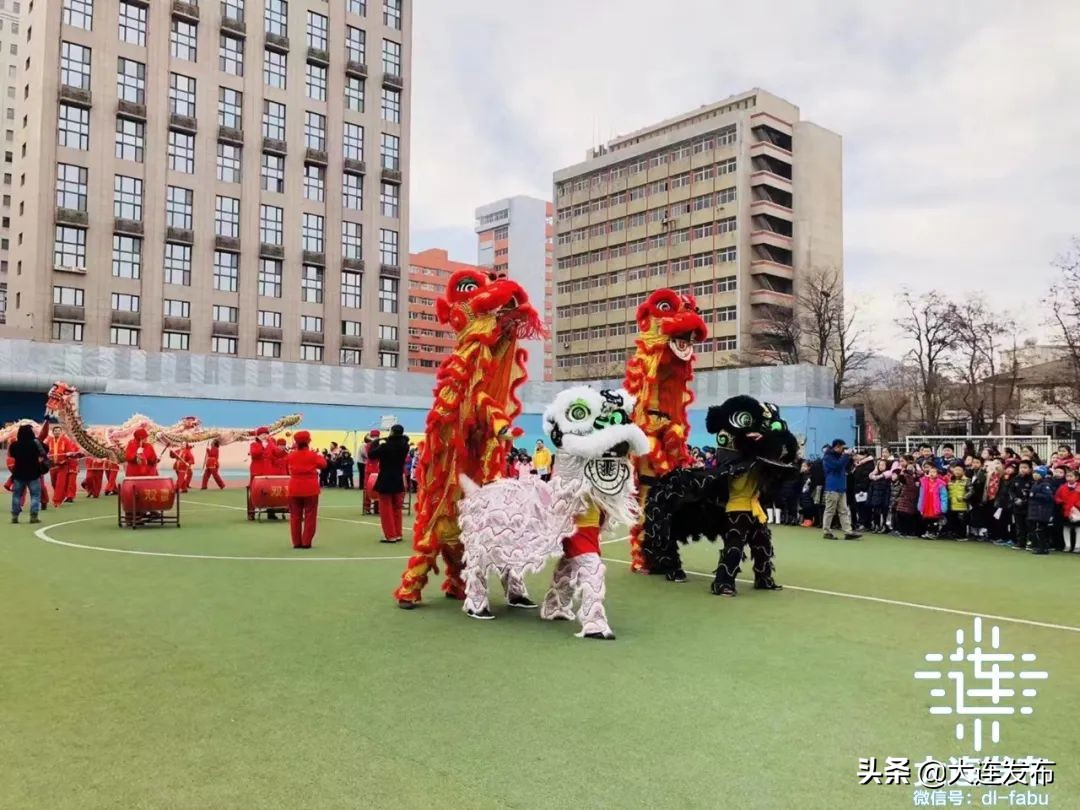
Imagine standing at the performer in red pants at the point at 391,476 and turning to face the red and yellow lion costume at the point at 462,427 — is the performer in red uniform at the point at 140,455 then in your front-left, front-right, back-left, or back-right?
back-right

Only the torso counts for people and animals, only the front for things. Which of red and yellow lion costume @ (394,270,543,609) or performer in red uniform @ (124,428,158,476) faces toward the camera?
the performer in red uniform

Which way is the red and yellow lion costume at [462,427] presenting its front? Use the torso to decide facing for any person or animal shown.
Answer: to the viewer's right

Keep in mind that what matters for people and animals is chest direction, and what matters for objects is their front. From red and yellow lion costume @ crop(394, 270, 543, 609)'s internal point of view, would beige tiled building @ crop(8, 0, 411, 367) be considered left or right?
on its left

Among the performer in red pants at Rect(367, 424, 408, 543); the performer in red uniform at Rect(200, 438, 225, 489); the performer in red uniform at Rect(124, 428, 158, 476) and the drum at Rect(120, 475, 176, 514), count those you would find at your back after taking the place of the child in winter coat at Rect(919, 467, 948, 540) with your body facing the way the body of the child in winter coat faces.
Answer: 0

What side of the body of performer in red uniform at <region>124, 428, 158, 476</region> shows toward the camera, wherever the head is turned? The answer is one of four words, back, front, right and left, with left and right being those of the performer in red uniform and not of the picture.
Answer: front

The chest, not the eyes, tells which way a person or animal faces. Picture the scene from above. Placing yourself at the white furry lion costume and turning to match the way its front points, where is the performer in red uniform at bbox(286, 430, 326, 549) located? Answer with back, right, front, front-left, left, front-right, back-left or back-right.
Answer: back

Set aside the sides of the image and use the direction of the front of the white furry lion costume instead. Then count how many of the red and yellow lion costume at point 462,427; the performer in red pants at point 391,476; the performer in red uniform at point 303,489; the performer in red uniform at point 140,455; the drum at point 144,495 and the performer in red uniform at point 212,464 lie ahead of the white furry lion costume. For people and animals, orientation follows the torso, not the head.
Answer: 0

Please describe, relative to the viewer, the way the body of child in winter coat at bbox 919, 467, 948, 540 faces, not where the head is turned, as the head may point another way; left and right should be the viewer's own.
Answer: facing the viewer and to the left of the viewer

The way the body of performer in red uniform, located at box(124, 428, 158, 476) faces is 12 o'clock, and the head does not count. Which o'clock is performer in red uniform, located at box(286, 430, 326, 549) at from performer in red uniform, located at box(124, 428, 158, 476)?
performer in red uniform, located at box(286, 430, 326, 549) is roughly at 11 o'clock from performer in red uniform, located at box(124, 428, 158, 476).

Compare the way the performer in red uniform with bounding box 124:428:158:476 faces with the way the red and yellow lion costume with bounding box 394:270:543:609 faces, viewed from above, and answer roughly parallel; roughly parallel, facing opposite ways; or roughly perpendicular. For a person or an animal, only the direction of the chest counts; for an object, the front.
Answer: roughly perpendicular

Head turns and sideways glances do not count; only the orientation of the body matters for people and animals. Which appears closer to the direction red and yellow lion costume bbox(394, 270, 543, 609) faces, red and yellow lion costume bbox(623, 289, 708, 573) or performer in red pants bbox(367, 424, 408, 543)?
the red and yellow lion costume

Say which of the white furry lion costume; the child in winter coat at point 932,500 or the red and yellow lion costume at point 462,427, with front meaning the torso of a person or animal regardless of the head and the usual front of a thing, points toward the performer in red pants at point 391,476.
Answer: the child in winter coat

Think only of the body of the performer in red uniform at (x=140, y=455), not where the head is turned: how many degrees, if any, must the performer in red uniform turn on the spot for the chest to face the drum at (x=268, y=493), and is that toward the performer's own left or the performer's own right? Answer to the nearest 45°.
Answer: approximately 90° to the performer's own left

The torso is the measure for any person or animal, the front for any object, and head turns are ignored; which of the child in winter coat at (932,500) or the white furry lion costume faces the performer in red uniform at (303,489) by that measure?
the child in winter coat

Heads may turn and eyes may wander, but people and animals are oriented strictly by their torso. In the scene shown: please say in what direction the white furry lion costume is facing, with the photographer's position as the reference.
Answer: facing the viewer and to the right of the viewer

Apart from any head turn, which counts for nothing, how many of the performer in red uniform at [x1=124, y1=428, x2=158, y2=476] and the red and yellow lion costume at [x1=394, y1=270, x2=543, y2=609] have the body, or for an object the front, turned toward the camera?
1

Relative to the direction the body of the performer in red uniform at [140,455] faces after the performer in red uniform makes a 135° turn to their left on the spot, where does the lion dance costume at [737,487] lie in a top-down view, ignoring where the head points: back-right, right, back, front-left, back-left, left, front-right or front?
right

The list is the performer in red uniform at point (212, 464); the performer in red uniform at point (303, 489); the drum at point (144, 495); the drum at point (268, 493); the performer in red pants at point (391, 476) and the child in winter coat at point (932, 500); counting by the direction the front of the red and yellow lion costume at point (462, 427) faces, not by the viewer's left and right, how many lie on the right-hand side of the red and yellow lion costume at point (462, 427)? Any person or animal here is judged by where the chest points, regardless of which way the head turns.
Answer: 0
